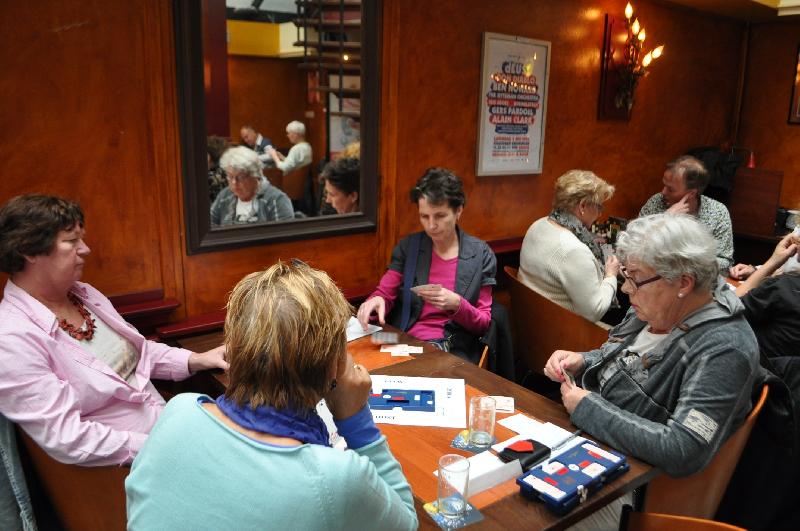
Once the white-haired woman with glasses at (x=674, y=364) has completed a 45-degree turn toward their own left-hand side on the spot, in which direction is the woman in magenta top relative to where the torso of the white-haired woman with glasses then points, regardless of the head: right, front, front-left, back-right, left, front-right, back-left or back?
back-right

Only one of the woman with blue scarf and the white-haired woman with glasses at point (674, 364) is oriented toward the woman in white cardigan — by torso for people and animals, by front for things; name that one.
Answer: the woman with blue scarf

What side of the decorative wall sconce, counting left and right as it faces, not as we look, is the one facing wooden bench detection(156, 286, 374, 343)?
right

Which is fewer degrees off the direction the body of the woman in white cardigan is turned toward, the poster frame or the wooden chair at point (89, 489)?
the poster frame

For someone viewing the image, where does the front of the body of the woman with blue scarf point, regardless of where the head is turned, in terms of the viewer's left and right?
facing away from the viewer and to the right of the viewer

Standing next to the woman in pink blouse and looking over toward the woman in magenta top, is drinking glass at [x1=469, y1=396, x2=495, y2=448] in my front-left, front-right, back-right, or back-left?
front-right

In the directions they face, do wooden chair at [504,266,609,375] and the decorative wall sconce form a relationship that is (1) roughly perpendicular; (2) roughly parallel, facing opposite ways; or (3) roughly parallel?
roughly perpendicular

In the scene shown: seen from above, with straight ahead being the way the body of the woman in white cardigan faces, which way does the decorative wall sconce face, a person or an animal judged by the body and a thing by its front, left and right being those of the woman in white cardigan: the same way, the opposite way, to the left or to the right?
to the right

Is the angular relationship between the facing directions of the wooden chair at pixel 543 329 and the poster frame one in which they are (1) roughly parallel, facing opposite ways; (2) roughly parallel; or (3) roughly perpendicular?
roughly perpendicular

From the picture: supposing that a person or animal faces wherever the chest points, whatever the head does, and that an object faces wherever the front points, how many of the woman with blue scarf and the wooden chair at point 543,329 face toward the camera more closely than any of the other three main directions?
0

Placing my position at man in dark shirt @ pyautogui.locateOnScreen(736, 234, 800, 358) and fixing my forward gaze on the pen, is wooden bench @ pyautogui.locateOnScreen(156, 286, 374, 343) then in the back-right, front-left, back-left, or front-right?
front-right

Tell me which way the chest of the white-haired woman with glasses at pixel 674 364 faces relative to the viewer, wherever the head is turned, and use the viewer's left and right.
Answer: facing the viewer and to the left of the viewer

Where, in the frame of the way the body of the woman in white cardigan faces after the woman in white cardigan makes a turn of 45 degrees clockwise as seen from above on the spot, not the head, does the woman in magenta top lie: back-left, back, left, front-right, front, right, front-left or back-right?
back-right

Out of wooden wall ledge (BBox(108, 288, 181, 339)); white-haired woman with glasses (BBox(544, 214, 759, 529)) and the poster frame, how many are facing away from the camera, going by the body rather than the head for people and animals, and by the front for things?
0

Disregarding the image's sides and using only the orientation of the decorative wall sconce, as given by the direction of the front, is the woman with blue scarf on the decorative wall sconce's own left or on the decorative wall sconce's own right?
on the decorative wall sconce's own right

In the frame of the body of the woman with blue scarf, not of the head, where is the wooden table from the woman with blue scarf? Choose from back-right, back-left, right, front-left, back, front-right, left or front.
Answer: front

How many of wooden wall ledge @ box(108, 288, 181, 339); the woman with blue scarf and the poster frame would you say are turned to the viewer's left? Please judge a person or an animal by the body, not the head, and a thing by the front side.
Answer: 0

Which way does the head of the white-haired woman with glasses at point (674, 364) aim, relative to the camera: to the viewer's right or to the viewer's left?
to the viewer's left

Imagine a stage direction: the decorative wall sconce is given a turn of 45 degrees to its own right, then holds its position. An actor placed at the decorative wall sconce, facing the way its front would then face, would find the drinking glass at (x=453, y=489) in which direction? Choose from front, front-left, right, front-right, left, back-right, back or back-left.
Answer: front
